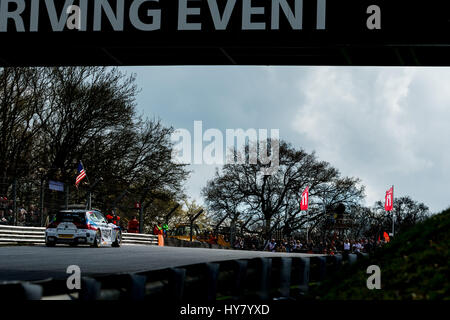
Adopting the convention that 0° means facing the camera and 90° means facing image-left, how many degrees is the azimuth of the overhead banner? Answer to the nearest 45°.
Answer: approximately 0°

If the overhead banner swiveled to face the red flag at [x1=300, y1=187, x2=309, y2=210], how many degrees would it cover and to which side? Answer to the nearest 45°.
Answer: approximately 180°

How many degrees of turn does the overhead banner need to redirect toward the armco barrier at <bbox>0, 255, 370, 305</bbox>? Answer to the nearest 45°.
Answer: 0° — it already faces it

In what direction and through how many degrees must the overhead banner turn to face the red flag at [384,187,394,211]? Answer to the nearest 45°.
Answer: approximately 180°

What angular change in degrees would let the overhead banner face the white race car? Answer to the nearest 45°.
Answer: approximately 180°
